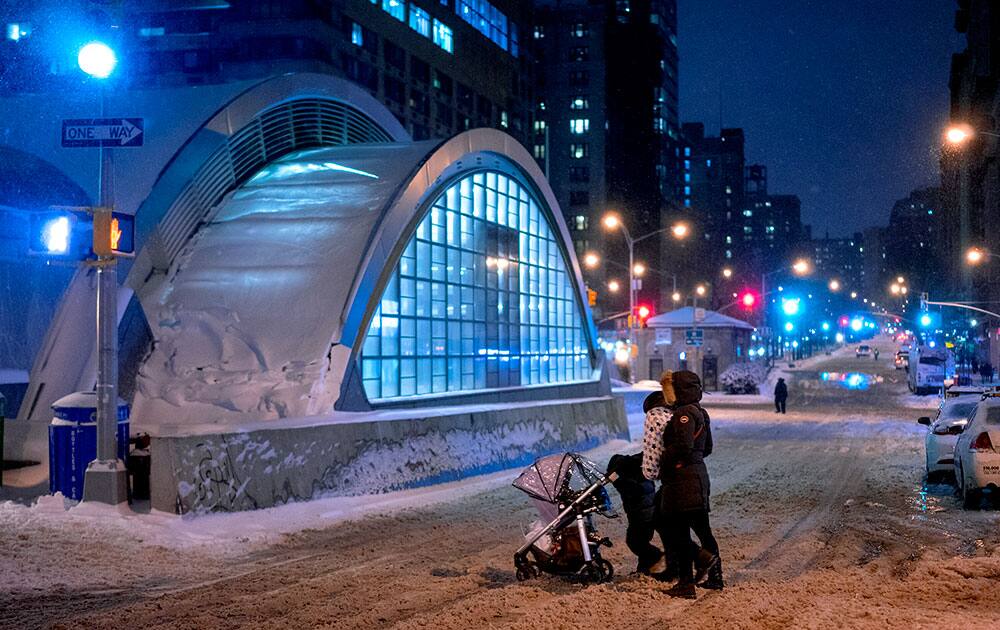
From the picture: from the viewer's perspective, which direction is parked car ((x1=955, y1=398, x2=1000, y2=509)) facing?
away from the camera

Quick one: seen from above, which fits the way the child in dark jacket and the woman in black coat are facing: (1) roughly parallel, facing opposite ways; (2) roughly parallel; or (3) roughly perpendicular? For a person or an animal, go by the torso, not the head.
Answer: roughly parallel

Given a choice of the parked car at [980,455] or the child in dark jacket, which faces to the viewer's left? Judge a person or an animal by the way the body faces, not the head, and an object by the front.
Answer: the child in dark jacket

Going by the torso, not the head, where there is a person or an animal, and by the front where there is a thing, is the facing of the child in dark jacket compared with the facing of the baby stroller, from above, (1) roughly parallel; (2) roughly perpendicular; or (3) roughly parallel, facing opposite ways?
roughly parallel

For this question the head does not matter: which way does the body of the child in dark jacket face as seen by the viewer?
to the viewer's left

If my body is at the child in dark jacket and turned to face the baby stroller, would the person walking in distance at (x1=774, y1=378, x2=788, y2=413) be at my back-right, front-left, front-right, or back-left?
back-right

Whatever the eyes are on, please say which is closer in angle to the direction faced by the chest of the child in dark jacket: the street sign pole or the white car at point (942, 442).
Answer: the street sign pole

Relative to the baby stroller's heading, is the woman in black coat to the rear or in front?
to the rear

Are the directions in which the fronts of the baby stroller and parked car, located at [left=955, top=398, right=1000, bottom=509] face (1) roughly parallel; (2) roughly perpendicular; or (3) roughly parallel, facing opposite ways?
roughly perpendicular

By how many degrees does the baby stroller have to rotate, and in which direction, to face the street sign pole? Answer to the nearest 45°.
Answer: approximately 45° to its right

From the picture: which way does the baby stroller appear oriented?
to the viewer's left

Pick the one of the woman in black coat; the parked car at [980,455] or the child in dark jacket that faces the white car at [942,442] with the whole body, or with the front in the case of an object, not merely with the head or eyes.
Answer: the parked car

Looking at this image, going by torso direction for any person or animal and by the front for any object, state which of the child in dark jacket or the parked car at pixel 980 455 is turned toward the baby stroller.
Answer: the child in dark jacket

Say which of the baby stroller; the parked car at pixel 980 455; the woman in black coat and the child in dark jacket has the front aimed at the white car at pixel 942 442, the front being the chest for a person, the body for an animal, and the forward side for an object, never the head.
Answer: the parked car
